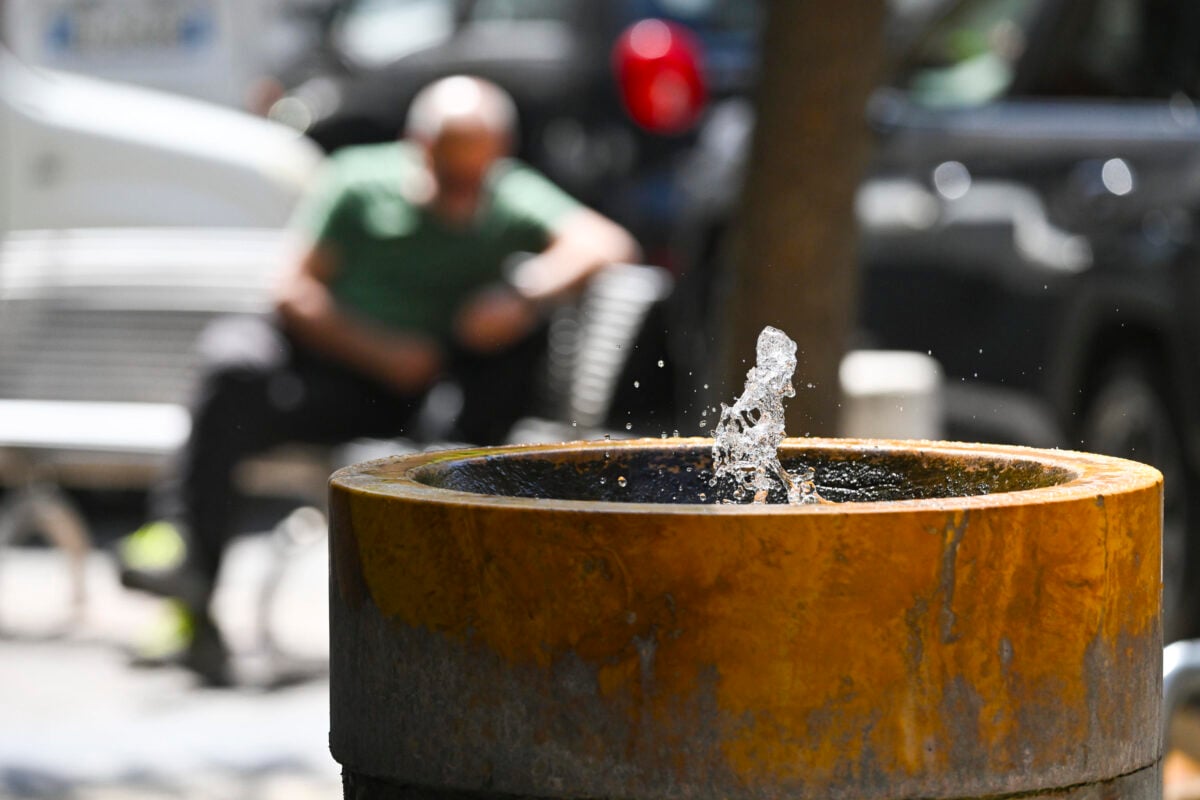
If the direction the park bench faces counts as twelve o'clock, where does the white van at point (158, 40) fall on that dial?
The white van is roughly at 6 o'clock from the park bench.

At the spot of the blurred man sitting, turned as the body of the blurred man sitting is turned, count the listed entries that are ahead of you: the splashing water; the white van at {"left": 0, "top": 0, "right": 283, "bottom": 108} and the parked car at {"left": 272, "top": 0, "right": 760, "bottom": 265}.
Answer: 1

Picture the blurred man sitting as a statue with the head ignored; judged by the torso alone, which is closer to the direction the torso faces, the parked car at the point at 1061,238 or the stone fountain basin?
the stone fountain basin

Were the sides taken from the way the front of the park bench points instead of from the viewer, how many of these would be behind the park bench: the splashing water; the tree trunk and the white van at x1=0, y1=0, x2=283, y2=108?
1

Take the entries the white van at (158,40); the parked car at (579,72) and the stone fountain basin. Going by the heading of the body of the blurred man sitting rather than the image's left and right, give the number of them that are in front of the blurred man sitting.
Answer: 1

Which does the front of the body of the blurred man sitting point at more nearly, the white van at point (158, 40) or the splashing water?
the splashing water

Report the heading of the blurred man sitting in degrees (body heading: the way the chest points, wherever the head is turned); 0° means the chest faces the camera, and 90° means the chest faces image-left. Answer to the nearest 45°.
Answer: approximately 0°

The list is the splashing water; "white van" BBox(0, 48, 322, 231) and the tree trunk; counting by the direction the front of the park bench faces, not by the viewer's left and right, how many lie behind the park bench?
1

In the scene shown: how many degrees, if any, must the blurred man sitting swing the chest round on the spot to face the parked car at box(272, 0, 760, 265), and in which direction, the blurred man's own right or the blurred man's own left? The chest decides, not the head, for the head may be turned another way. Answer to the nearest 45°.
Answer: approximately 180°

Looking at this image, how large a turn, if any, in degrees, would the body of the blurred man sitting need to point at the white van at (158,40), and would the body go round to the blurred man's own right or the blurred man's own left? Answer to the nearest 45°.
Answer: approximately 180°

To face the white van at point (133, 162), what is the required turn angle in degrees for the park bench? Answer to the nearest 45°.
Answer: approximately 180°

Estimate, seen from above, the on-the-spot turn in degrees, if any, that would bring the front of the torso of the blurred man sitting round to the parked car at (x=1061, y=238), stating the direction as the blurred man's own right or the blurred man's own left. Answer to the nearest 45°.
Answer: approximately 90° to the blurred man's own left

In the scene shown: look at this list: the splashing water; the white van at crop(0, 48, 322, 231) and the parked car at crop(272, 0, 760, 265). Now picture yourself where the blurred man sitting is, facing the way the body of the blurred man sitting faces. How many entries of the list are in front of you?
1

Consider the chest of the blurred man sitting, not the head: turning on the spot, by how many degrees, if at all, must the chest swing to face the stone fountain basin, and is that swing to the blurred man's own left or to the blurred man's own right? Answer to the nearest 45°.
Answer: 0° — they already face it
